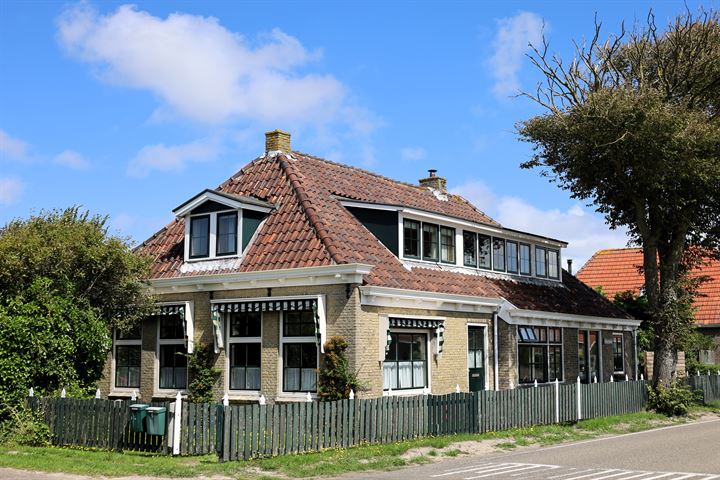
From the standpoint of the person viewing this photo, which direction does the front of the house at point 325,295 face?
facing the viewer and to the left of the viewer

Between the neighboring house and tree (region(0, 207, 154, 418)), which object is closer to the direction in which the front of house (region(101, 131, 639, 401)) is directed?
the tree

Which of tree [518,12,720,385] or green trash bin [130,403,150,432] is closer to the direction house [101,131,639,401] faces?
the green trash bin

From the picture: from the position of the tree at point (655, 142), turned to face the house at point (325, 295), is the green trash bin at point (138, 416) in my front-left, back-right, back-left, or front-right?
front-left

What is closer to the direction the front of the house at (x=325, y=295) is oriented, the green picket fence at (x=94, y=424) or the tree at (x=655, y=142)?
the green picket fence

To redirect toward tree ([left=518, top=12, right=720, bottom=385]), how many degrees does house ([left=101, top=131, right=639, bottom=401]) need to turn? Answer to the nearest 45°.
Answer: approximately 135° to its left

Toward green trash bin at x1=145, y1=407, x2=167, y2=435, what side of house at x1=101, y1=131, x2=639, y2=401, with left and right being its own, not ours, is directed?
front

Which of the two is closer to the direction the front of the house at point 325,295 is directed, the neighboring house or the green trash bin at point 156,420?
the green trash bin

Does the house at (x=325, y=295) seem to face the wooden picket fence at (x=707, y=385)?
no
